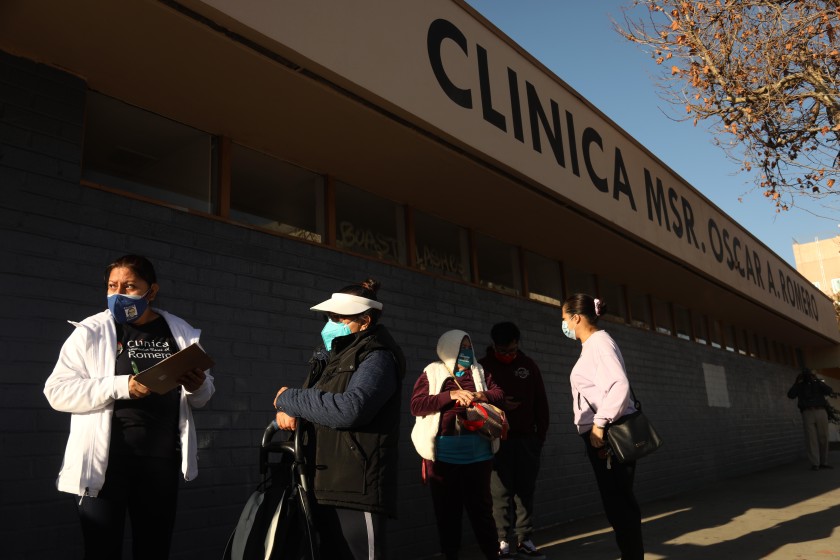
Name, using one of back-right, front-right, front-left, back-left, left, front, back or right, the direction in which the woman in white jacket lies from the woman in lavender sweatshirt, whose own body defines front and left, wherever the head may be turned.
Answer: front-left

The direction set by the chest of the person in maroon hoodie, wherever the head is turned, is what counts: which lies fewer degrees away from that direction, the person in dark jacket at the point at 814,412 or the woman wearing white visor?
the woman wearing white visor

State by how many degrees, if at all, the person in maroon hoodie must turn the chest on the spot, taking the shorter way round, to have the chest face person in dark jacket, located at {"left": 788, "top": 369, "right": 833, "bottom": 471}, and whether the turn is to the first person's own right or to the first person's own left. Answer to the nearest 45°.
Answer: approximately 135° to the first person's own left

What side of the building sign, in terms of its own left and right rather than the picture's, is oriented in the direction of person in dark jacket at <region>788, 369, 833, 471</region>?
left

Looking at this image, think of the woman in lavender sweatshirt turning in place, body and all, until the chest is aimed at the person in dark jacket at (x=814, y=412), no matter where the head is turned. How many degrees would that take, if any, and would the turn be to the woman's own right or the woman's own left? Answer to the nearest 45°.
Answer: approximately 90° to the woman's own right

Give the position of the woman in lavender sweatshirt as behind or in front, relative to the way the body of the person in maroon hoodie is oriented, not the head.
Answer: in front

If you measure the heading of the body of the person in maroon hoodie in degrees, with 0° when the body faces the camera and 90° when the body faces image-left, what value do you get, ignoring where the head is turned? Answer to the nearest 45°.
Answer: approximately 0°

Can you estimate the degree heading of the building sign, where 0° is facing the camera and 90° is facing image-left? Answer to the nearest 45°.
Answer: approximately 315°

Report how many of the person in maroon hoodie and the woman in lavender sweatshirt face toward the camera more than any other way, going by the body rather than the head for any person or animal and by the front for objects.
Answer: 1

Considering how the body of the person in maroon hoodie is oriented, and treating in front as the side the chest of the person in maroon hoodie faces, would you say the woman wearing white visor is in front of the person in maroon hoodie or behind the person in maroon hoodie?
in front

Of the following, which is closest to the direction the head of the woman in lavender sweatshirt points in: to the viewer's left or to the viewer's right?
to the viewer's left

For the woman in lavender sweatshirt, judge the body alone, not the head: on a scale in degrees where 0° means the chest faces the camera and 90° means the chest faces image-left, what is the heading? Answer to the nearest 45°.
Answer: approximately 90°

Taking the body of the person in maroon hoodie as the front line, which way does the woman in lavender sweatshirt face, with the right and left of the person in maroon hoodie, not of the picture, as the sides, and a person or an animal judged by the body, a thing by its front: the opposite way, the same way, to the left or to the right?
to the right
